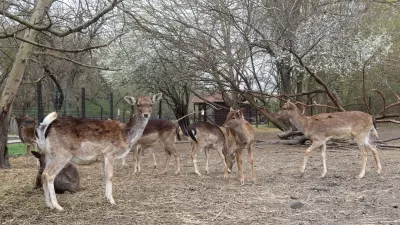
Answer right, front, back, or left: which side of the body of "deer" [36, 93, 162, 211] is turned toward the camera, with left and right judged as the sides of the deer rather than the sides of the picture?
right

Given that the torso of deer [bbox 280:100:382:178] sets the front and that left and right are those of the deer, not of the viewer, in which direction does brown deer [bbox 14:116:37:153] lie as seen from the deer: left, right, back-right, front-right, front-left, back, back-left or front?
front

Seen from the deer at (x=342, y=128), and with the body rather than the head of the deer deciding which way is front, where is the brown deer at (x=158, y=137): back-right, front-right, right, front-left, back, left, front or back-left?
front

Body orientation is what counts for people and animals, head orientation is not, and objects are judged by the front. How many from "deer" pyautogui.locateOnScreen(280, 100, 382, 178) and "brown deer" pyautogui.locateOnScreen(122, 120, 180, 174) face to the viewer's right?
0

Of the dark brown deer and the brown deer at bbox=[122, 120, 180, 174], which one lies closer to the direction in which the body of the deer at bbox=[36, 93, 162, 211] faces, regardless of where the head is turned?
the brown deer

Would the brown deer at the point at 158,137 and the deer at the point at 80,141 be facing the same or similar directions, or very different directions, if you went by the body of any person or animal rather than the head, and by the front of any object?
very different directions

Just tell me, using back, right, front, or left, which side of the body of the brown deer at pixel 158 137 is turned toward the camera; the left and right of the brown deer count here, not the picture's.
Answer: left

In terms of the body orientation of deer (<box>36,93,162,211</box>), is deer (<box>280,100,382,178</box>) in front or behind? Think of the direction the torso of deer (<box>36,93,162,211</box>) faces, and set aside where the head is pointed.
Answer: in front

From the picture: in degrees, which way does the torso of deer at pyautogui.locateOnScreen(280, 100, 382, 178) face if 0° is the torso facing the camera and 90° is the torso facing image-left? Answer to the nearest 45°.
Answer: approximately 90°

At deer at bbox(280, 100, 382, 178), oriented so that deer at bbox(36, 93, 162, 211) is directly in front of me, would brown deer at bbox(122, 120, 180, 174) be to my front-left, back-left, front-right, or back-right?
front-right

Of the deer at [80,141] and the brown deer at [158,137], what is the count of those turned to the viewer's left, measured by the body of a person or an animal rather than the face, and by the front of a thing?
1

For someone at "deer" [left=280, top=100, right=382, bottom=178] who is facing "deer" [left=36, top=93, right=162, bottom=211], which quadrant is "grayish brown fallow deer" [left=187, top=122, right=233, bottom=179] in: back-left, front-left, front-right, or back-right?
front-right

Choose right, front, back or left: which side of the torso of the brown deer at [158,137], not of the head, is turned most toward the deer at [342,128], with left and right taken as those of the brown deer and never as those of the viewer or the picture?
back

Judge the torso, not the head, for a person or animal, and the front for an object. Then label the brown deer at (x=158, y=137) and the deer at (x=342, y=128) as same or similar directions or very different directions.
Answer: same or similar directions
